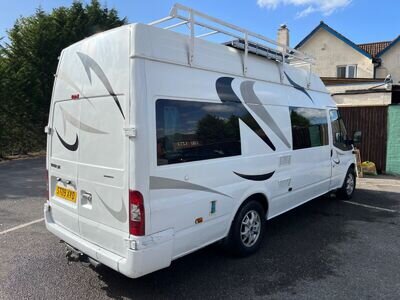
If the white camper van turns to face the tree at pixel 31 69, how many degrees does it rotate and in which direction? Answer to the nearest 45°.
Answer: approximately 90° to its left

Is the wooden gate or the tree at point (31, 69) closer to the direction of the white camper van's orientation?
the wooden gate

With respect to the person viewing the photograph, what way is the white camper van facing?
facing away from the viewer and to the right of the viewer

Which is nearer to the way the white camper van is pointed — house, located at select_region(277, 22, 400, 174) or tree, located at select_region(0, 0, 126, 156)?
the house

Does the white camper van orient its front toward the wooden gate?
yes

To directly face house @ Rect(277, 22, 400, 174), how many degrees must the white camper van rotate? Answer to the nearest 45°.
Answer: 0° — it already faces it
